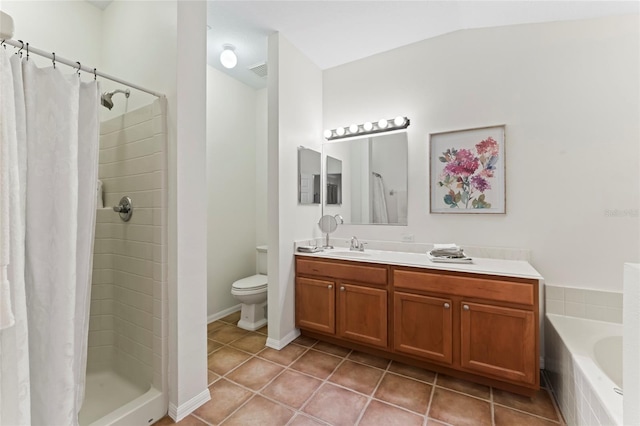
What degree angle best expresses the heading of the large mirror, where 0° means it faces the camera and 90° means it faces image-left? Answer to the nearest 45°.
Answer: approximately 45°

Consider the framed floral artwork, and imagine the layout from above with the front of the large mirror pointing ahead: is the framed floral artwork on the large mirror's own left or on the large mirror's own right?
on the large mirror's own left

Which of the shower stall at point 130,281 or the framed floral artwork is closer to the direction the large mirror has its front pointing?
the shower stall

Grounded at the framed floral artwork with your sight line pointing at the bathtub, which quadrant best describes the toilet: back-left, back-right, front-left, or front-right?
back-right

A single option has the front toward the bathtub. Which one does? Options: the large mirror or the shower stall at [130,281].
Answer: the shower stall

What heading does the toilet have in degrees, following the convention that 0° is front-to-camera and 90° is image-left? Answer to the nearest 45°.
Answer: approximately 45°
